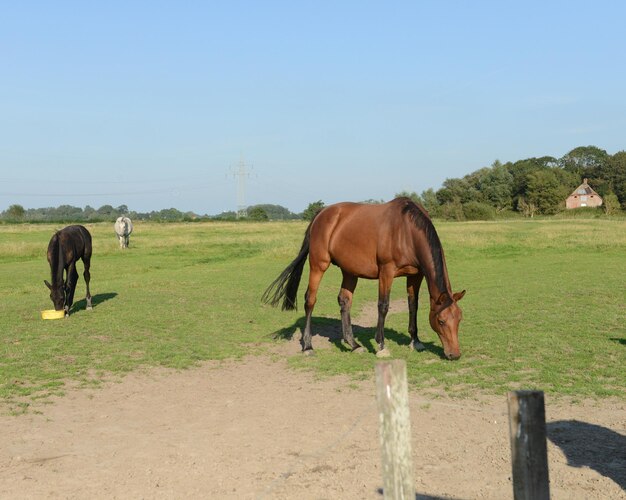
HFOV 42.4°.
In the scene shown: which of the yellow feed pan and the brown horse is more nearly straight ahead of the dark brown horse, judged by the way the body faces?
the yellow feed pan

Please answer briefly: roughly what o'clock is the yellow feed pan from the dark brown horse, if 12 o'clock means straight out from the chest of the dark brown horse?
The yellow feed pan is roughly at 11 o'clock from the dark brown horse.

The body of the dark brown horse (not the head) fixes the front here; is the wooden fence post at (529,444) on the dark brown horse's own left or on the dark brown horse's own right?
on the dark brown horse's own left

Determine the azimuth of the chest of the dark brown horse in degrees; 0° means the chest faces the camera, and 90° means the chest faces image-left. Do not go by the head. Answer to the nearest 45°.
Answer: approximately 45°
